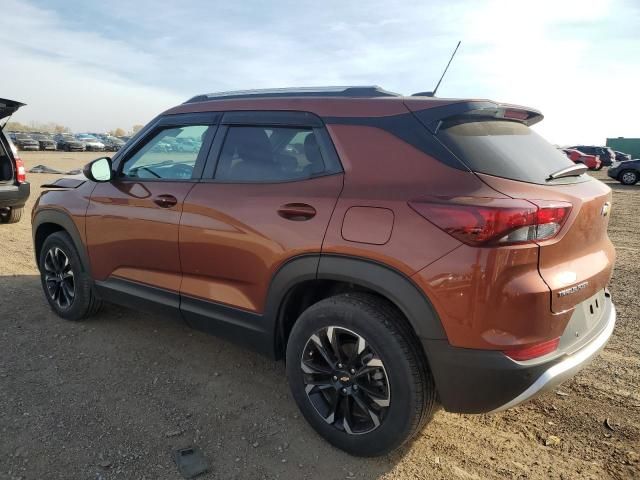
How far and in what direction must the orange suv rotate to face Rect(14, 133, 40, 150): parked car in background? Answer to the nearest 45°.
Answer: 0° — it already faces it

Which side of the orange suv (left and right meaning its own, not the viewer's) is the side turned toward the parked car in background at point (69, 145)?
front

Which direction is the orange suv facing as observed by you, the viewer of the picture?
facing away from the viewer and to the left of the viewer

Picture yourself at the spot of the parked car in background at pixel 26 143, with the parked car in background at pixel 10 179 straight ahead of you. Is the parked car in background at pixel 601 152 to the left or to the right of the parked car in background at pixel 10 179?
left

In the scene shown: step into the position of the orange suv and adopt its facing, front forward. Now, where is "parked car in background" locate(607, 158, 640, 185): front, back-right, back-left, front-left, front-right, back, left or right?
right

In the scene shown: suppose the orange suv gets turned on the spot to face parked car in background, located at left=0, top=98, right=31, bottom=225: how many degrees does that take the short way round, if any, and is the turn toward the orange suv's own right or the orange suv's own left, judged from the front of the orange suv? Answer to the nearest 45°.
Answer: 0° — it already faces it
